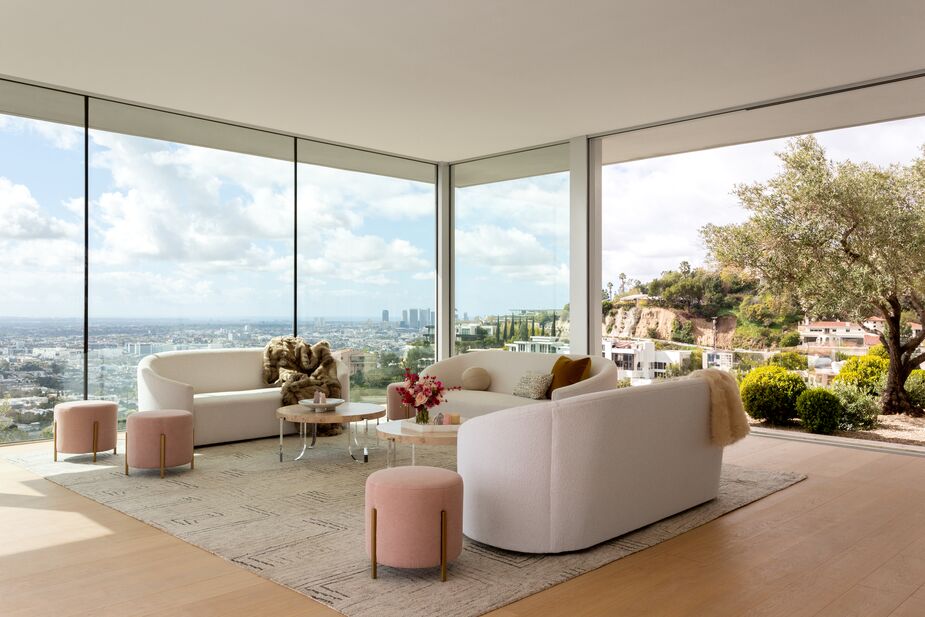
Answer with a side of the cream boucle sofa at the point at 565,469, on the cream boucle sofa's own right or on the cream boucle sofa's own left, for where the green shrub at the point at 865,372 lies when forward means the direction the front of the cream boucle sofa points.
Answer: on the cream boucle sofa's own right

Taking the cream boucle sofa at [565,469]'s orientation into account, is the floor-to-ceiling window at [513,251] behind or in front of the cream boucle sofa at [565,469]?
in front

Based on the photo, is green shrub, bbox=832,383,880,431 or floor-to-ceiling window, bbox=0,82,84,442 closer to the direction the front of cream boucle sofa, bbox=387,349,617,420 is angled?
the floor-to-ceiling window

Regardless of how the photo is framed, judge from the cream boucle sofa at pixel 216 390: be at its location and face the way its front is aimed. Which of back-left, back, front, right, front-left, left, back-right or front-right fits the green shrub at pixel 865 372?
front-left

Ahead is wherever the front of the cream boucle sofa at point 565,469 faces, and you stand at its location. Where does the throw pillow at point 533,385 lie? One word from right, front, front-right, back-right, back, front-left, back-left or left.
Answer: front-right

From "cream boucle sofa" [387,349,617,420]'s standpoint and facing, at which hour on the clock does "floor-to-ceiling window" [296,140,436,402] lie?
The floor-to-ceiling window is roughly at 3 o'clock from the cream boucle sofa.

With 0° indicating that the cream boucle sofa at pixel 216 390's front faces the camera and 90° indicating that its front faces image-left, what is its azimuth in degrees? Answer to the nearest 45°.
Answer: approximately 315°

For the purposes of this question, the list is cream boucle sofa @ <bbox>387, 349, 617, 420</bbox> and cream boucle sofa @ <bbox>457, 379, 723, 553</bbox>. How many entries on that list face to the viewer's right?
0

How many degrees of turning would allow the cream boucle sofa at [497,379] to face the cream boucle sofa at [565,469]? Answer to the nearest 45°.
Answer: approximately 45° to its left

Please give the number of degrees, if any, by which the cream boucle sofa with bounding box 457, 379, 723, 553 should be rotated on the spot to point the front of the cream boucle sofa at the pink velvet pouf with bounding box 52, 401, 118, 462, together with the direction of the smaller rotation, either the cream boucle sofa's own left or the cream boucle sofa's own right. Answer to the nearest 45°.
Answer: approximately 45° to the cream boucle sofa's own left

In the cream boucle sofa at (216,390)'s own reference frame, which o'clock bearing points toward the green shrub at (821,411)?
The green shrub is roughly at 11 o'clock from the cream boucle sofa.

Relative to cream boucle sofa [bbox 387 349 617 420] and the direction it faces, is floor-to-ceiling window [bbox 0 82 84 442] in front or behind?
in front

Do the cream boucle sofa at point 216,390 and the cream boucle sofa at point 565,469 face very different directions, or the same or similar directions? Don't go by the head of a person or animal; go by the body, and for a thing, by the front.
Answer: very different directions

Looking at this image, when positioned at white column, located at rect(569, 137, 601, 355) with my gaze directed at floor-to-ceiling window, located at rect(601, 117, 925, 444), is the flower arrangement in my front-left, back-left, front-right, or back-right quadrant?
back-right

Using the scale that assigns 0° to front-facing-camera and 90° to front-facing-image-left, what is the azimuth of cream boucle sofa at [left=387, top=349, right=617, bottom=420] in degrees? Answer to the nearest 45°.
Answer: approximately 45°

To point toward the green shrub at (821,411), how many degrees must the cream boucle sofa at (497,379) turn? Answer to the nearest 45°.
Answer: approximately 135° to its left

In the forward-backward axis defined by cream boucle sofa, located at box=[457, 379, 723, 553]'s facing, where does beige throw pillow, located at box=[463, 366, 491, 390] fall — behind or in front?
in front
